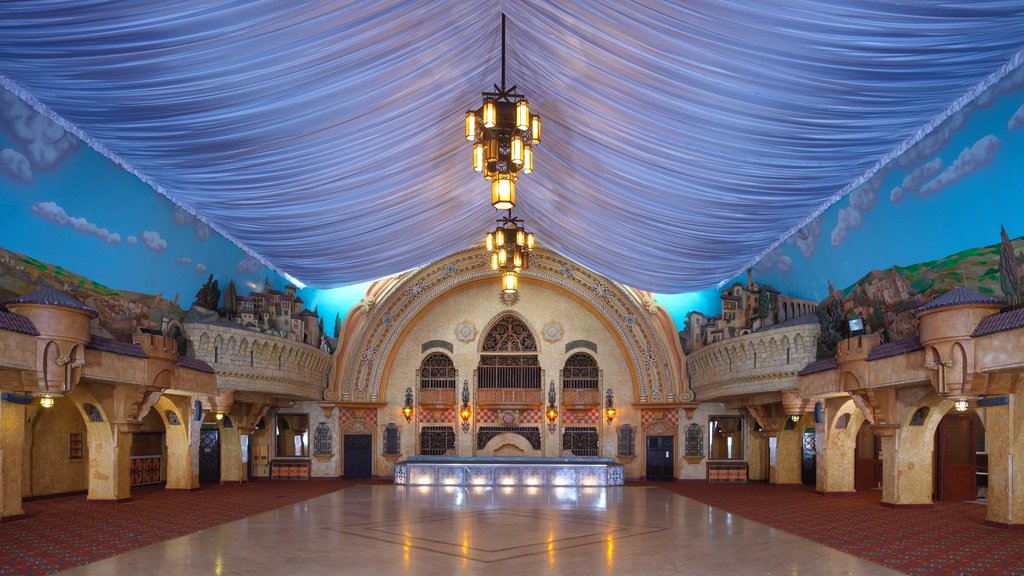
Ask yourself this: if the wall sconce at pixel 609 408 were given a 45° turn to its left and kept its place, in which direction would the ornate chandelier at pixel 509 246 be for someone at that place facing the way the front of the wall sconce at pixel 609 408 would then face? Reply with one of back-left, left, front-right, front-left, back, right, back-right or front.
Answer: front-right

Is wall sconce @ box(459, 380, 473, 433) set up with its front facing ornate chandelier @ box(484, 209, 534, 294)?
yes

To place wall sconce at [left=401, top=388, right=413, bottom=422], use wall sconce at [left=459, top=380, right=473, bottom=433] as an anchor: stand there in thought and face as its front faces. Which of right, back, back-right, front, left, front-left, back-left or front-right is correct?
right

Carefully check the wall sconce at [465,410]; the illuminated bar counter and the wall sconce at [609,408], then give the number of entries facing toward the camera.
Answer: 3

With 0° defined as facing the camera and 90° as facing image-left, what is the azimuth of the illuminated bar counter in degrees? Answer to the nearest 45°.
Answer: approximately 0°

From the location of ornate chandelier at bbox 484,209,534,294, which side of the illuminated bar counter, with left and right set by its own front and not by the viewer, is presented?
front

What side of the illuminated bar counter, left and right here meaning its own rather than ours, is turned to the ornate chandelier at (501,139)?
front

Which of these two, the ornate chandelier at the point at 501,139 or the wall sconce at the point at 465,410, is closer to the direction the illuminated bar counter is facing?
the ornate chandelier

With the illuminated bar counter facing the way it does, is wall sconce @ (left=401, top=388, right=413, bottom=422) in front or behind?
behind

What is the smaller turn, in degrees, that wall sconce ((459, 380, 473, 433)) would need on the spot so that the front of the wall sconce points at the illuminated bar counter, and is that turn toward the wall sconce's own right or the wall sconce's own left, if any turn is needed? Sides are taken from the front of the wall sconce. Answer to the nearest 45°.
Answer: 0° — it already faces it

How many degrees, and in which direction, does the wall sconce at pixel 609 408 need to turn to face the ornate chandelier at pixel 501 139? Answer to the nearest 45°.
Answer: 0° — it already faces it

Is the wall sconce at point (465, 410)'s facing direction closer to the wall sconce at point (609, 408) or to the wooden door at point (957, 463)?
the wooden door
